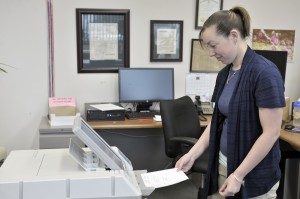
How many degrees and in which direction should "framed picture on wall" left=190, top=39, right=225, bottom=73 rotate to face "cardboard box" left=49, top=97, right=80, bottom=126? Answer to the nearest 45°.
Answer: approximately 45° to its right

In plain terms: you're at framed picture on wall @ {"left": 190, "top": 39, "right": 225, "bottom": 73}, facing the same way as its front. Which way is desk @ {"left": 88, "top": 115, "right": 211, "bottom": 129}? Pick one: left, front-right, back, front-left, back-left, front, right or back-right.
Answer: front-right

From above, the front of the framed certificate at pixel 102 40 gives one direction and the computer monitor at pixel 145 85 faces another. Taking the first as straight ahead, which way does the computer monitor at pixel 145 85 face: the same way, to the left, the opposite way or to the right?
the same way

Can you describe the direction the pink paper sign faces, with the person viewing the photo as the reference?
facing the viewer

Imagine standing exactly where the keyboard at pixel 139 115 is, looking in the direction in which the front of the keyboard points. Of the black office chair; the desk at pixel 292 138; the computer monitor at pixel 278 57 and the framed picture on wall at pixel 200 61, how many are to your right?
0

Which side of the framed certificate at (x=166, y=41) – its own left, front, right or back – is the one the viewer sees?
front

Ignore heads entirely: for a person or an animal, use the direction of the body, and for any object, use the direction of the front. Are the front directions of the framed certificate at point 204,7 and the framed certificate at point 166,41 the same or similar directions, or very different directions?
same or similar directions

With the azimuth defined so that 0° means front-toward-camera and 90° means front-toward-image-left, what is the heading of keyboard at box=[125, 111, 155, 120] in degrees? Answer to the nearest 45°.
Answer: approximately 0°

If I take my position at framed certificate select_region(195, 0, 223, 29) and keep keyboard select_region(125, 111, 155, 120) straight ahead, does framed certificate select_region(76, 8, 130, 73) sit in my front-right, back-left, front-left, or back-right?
front-right

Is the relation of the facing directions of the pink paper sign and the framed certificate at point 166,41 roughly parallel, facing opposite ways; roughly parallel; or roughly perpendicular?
roughly parallel

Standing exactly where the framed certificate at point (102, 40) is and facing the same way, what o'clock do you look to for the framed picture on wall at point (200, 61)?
The framed picture on wall is roughly at 9 o'clock from the framed certificate.

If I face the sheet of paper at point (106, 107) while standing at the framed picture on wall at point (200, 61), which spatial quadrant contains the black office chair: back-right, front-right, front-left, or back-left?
front-left

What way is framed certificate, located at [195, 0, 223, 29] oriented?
toward the camera

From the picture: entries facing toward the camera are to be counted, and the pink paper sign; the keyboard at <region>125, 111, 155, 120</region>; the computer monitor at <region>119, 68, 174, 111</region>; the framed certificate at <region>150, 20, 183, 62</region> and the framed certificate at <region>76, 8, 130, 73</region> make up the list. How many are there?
5

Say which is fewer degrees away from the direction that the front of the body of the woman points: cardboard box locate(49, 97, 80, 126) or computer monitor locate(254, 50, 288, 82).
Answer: the cardboard box

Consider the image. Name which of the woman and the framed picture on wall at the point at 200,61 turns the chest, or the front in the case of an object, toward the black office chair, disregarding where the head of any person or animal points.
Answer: the framed picture on wall
